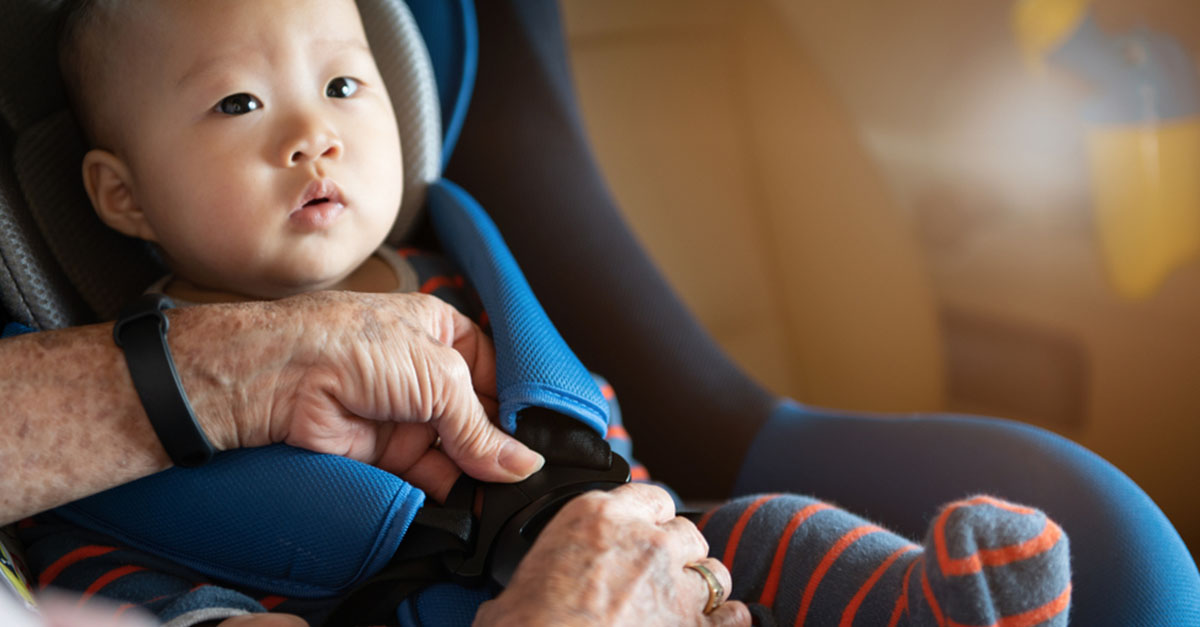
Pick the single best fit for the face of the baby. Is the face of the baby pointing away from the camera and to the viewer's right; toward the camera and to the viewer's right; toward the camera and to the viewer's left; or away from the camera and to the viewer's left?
toward the camera and to the viewer's right

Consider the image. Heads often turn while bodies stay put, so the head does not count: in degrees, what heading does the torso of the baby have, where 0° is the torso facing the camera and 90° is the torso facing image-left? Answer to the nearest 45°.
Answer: approximately 315°

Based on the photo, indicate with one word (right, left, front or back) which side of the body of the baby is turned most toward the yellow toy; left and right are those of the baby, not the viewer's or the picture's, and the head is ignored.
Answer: left
